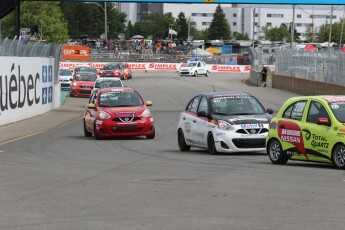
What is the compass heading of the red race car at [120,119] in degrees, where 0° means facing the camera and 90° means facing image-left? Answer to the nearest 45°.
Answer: approximately 0°

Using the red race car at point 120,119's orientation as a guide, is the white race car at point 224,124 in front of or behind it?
in front
